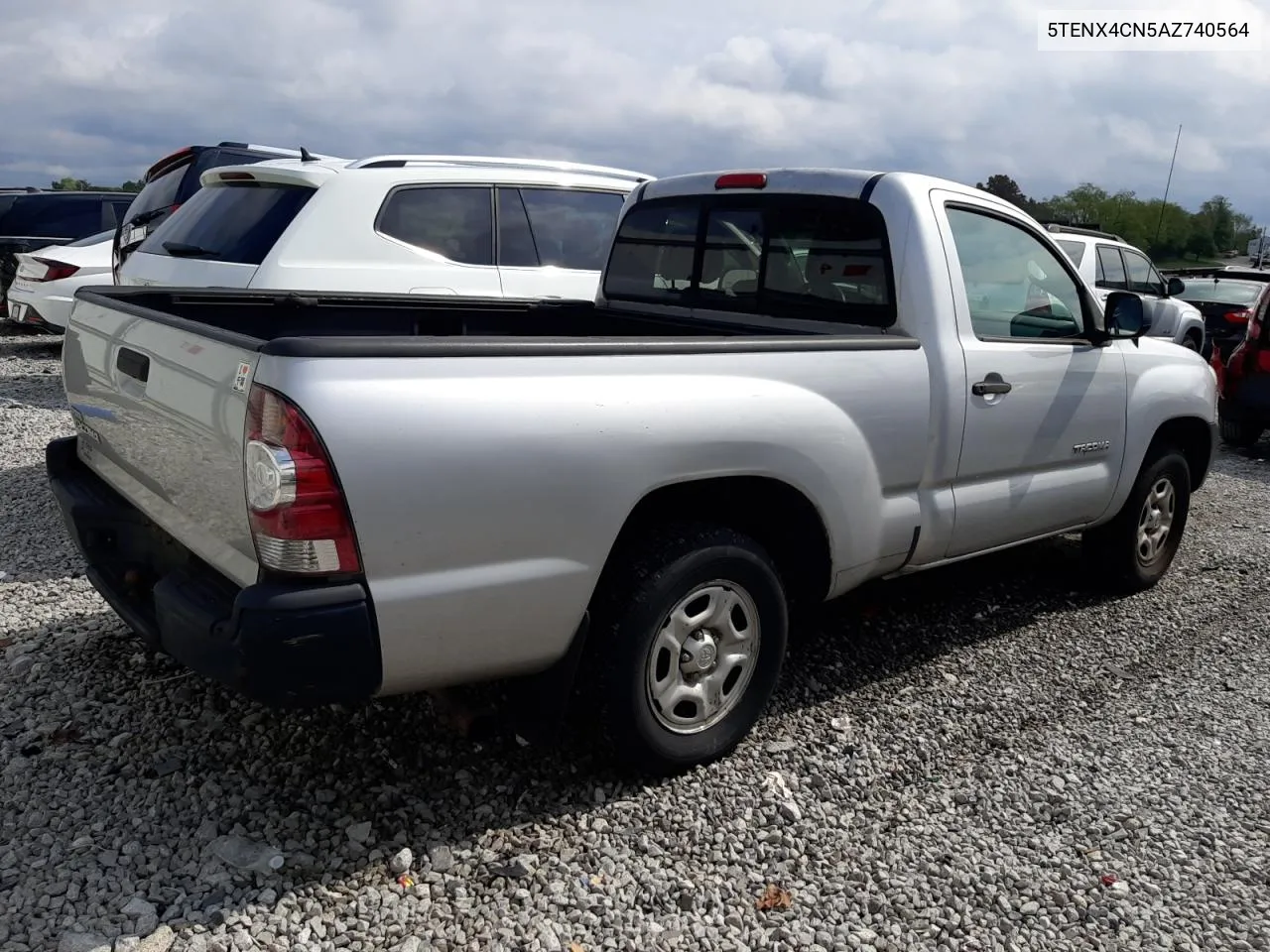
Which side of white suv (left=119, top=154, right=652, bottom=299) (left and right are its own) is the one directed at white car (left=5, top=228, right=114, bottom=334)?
left

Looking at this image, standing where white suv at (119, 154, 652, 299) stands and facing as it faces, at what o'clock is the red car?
The red car is roughly at 1 o'clock from the white suv.

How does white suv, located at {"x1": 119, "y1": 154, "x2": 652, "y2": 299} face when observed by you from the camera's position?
facing away from the viewer and to the right of the viewer

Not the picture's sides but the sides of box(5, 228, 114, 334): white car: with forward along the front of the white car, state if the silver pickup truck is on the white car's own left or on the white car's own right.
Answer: on the white car's own right

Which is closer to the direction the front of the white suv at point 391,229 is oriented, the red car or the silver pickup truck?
the red car

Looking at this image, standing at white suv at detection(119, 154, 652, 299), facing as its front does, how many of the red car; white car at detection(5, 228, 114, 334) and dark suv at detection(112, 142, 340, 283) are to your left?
2

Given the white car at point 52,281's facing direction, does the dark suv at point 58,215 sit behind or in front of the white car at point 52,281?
in front

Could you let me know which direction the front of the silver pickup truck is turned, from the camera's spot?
facing away from the viewer and to the right of the viewer

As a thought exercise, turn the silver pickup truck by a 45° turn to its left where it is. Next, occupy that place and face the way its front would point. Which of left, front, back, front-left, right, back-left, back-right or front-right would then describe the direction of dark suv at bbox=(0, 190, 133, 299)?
front-left

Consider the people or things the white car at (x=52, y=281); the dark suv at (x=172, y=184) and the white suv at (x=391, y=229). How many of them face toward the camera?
0

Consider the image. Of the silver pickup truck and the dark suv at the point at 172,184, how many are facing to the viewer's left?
0

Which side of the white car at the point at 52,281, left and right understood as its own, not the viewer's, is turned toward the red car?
right

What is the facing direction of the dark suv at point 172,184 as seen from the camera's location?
facing away from the viewer and to the right of the viewer

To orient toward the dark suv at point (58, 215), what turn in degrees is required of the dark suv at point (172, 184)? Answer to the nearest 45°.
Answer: approximately 45° to its left
